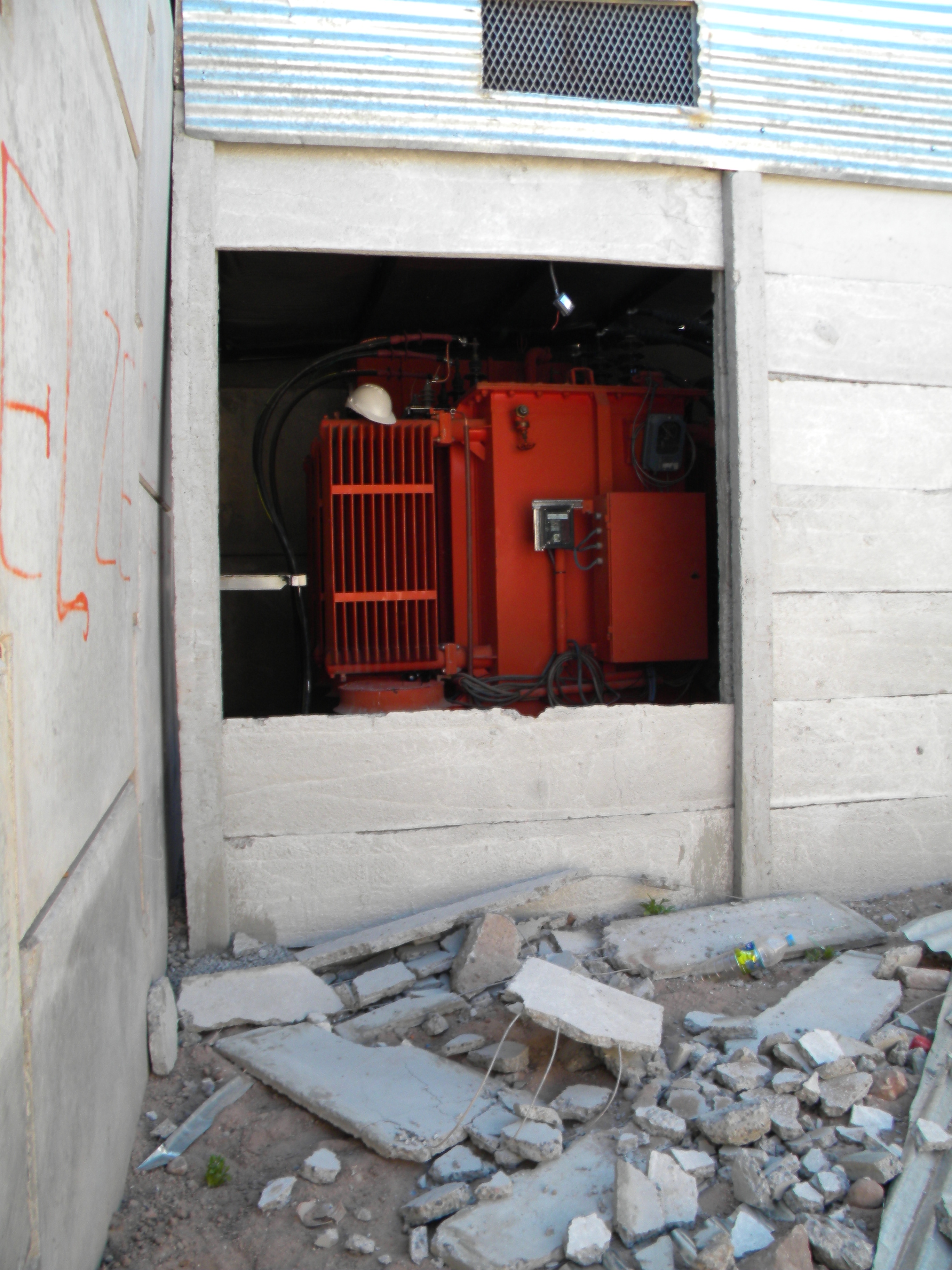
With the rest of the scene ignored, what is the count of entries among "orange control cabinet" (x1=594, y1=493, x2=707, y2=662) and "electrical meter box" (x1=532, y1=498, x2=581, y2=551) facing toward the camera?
2

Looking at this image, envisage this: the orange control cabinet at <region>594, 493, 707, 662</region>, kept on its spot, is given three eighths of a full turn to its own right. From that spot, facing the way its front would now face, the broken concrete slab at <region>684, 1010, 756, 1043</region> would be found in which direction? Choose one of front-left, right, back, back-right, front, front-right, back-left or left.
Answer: back-left

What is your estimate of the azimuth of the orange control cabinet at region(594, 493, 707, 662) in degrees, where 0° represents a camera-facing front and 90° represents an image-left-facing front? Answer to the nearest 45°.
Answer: approximately 0°

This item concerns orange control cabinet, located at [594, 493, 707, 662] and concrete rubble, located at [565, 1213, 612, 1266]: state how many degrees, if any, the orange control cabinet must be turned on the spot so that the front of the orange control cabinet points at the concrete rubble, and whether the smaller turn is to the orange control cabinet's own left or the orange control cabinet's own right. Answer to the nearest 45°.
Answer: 0° — it already faces it

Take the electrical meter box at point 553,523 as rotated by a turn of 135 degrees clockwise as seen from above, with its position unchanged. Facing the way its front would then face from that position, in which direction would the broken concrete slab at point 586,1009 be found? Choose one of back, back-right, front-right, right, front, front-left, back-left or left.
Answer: back-left

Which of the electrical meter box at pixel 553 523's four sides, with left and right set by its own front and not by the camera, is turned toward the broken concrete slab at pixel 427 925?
front

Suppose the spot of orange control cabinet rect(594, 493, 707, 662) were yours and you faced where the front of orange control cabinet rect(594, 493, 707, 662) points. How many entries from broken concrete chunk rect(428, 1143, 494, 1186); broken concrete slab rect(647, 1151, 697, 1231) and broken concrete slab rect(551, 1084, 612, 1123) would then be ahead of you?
3

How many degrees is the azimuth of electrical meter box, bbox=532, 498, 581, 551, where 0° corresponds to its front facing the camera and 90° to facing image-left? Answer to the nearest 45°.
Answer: approximately 0°

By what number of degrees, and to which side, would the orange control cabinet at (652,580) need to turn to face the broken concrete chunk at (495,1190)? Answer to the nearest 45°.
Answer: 0° — it already faces it

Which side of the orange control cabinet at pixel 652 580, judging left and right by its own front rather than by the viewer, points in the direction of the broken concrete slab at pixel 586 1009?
front

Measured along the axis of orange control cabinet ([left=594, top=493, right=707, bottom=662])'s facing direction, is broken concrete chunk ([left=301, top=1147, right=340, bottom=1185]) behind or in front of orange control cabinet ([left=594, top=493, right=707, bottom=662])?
in front

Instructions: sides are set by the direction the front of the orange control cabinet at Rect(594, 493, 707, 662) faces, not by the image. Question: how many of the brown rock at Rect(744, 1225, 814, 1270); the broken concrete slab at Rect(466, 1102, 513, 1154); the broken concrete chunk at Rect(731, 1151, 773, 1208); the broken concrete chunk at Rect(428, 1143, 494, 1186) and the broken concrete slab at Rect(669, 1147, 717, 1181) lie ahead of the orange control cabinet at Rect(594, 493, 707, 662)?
5

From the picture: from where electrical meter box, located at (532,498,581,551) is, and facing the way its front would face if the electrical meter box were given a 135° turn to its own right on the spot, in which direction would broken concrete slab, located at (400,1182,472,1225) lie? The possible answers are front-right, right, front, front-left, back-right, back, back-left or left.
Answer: back-left
